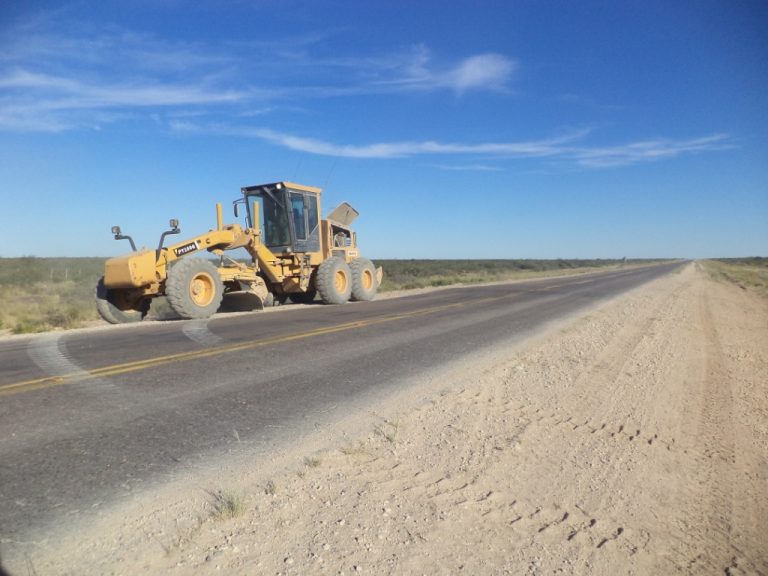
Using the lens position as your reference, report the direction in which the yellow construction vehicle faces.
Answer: facing the viewer and to the left of the viewer
